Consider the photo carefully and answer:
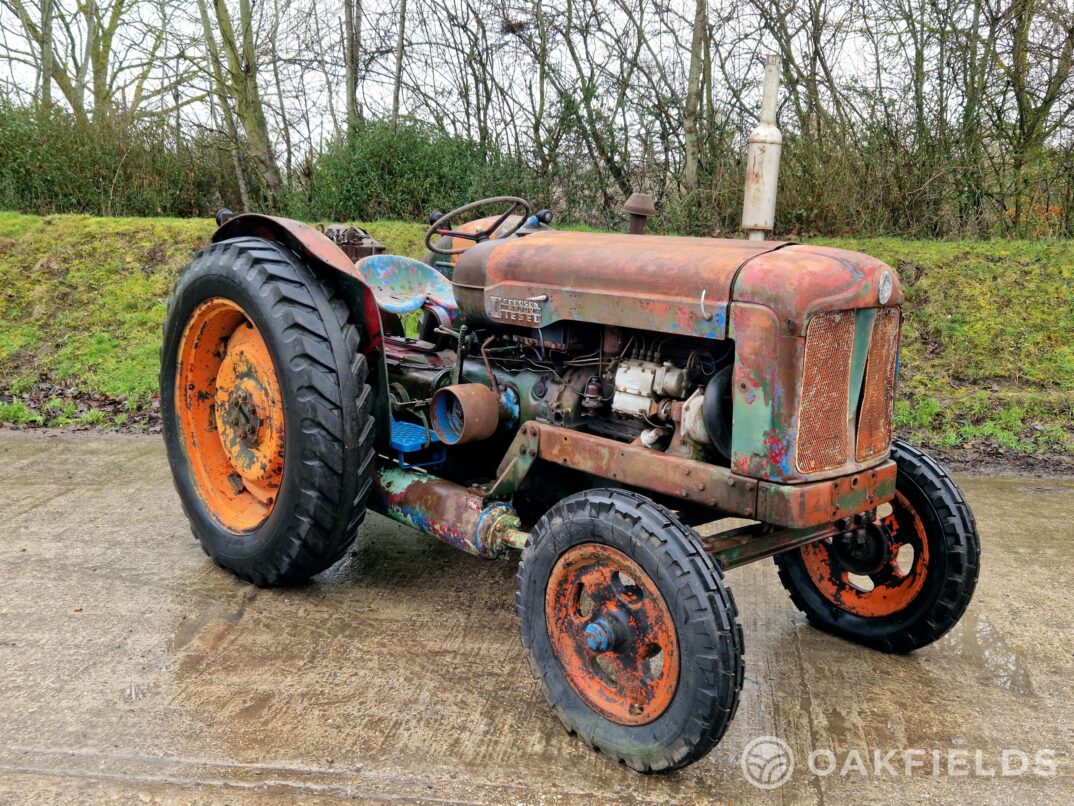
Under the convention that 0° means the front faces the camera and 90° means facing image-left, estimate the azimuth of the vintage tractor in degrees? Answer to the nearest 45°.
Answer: approximately 315°
